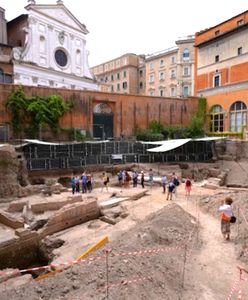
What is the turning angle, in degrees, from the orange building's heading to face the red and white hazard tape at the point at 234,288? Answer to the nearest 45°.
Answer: approximately 45° to its left

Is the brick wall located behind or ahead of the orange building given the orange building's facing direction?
ahead

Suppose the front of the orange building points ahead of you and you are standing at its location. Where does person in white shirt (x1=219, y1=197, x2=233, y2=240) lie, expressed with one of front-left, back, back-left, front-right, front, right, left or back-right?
front-left

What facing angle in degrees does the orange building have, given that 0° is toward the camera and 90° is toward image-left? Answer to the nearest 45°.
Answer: approximately 45°

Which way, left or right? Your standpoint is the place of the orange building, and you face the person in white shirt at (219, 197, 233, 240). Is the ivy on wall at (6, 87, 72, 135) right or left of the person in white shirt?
right

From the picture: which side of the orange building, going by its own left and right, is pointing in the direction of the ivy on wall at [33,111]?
front
